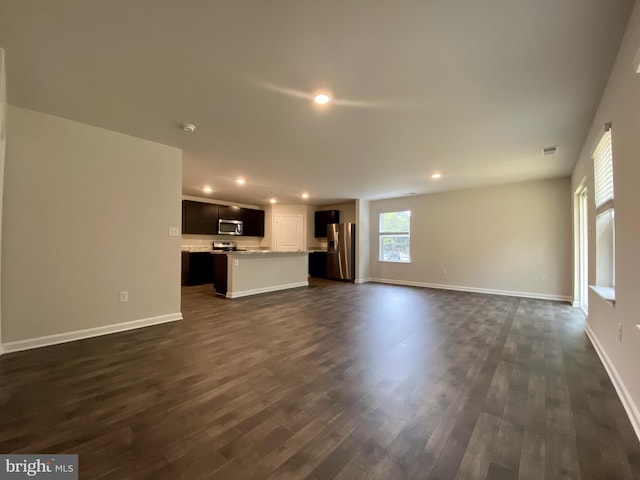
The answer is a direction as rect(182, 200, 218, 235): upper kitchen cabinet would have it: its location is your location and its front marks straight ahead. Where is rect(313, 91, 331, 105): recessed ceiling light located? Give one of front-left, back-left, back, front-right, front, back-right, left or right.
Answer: front-right

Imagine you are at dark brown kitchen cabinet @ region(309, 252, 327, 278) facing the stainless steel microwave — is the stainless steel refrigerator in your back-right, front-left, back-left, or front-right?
back-left

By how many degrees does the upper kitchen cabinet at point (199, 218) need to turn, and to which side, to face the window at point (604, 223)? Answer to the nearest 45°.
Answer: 0° — it already faces it

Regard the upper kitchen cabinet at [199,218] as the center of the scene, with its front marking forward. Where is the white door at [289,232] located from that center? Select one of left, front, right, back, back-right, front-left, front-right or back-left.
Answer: front-left

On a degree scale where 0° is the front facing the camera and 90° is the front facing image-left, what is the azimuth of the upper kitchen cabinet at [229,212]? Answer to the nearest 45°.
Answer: approximately 315°

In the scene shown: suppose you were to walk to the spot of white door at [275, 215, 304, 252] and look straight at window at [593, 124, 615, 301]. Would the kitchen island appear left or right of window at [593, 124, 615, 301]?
right

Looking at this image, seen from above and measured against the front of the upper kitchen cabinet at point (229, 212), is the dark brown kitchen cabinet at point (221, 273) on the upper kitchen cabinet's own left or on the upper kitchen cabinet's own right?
on the upper kitchen cabinet's own right

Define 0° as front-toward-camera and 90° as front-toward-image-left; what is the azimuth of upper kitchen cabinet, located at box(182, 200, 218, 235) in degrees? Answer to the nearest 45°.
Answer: approximately 315°

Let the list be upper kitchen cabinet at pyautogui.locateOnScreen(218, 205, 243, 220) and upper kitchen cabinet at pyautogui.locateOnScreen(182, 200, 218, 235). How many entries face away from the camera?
0

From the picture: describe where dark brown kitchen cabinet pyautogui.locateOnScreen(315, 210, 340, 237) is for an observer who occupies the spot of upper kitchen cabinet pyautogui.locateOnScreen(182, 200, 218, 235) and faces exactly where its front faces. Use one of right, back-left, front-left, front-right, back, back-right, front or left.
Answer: front-left

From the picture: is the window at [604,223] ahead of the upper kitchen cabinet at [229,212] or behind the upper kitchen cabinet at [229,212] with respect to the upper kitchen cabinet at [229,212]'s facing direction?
ahead

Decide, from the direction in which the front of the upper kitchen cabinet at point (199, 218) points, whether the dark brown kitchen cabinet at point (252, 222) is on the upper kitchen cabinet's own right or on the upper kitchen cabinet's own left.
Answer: on the upper kitchen cabinet's own left
